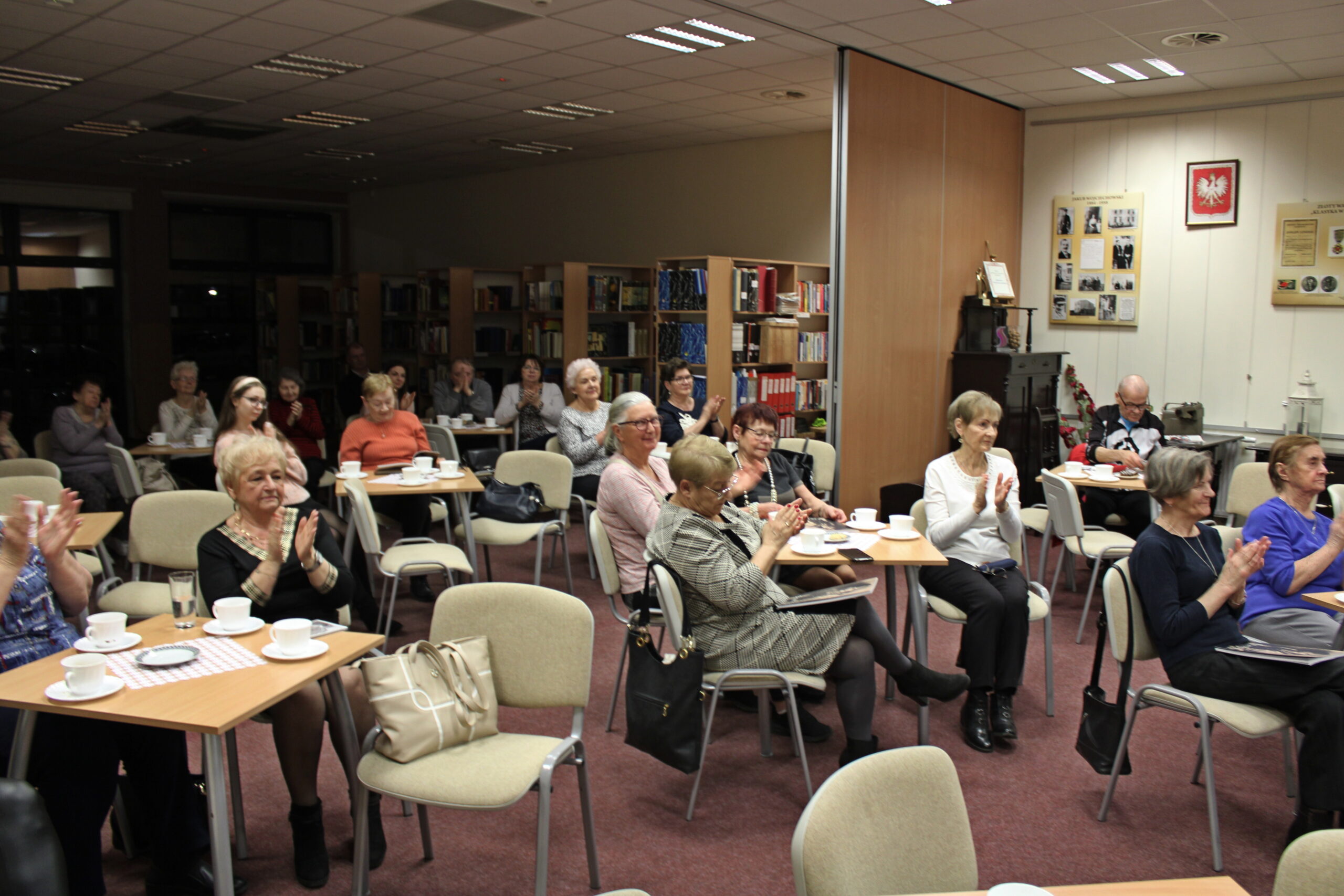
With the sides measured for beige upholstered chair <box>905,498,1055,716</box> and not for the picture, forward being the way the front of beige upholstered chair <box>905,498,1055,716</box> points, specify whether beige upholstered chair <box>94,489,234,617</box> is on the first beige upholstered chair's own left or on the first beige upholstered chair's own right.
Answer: on the first beige upholstered chair's own right

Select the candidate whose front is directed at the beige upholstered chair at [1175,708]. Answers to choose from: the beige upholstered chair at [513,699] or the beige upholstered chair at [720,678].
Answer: the beige upholstered chair at [720,678]

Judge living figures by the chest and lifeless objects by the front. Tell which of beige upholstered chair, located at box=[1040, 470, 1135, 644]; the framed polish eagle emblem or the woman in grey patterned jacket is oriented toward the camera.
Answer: the framed polish eagle emblem

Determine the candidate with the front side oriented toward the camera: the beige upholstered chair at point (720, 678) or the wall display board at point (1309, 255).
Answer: the wall display board

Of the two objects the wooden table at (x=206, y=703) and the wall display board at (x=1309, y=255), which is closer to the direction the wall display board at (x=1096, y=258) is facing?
the wooden table

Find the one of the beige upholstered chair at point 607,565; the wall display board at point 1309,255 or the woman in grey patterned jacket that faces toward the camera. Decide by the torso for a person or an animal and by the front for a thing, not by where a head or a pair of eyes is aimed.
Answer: the wall display board

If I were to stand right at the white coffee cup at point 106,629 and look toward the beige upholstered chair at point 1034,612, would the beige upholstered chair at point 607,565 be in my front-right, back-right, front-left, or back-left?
front-left

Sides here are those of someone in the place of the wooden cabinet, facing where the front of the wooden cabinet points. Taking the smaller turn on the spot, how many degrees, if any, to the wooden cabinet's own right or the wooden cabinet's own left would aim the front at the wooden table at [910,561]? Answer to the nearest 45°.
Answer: approximately 45° to the wooden cabinet's own right

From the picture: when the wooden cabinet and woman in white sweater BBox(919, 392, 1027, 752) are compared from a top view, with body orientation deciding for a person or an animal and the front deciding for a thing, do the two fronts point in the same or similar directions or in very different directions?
same or similar directions

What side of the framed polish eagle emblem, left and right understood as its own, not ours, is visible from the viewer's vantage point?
front

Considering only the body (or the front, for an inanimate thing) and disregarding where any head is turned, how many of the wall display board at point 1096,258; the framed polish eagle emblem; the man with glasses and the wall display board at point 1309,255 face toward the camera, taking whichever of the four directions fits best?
4

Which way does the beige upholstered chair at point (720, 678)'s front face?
to the viewer's right

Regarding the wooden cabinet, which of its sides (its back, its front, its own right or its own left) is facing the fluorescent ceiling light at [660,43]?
right

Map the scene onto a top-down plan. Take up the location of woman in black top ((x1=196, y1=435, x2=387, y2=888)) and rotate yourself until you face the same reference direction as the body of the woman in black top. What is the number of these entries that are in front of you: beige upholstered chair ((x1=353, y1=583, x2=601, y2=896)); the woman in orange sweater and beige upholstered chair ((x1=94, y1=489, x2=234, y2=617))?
1

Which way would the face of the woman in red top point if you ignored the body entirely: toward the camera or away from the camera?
toward the camera

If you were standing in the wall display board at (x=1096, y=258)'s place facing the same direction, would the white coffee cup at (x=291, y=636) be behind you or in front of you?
in front

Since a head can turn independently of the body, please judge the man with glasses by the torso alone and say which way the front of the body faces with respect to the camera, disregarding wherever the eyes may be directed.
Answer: toward the camera
